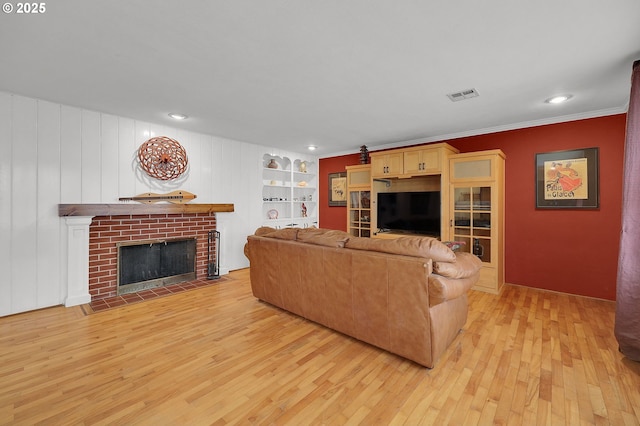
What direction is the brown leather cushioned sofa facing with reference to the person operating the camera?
facing away from the viewer and to the right of the viewer

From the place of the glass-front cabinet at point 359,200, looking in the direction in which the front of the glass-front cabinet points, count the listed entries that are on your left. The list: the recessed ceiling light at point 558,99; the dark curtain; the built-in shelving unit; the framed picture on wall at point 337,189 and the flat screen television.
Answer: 3

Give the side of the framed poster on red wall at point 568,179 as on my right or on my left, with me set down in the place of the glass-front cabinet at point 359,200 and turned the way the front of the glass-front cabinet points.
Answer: on my left

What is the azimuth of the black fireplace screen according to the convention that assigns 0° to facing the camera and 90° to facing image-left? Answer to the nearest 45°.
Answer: approximately 315°

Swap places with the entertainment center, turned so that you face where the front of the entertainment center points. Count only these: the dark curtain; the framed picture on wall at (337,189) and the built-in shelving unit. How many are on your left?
1

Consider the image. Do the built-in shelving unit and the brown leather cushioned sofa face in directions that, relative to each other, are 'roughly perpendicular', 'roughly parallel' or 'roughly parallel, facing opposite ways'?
roughly perpendicular

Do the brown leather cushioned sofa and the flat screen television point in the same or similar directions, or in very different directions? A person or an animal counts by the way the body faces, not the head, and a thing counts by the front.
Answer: very different directions

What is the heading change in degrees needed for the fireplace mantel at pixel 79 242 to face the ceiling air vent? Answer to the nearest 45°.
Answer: approximately 45° to its left

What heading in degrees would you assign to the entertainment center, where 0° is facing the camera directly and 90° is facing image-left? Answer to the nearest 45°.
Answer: approximately 45°

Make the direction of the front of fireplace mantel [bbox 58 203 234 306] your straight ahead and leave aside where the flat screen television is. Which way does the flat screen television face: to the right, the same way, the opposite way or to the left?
to the right
